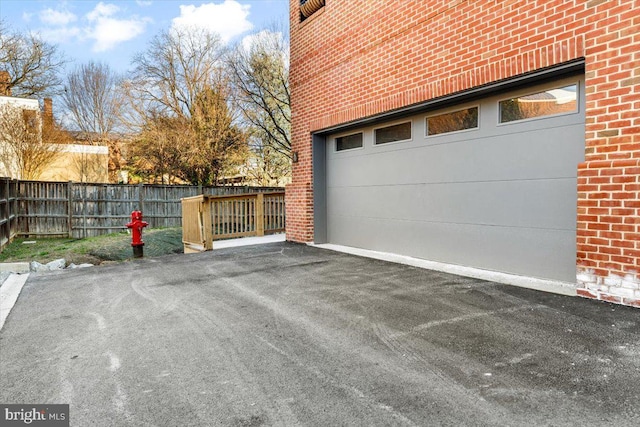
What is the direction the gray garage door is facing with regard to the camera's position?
facing the viewer and to the left of the viewer

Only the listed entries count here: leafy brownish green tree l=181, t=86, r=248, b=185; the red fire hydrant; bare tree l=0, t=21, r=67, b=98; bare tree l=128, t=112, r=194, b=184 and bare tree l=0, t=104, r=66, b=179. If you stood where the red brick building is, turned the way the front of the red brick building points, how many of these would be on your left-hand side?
0

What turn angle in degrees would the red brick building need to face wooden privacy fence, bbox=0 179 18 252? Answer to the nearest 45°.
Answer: approximately 45° to its right

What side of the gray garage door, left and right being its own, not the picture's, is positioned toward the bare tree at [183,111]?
right

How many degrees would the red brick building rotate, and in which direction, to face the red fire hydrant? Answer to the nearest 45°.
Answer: approximately 45° to its right

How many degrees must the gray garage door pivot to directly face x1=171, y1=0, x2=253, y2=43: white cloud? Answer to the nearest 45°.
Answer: approximately 90° to its right

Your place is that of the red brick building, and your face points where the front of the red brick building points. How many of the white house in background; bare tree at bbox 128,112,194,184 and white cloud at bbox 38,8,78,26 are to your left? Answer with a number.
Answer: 0

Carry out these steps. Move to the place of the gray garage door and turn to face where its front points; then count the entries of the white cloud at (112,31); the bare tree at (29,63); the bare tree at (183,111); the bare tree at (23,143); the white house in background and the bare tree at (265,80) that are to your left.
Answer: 0

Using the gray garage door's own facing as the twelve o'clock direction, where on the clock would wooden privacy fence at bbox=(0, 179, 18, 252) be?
The wooden privacy fence is roughly at 2 o'clock from the gray garage door.

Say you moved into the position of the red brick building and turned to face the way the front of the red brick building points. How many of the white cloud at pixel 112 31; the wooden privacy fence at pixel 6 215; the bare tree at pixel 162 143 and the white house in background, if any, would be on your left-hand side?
0

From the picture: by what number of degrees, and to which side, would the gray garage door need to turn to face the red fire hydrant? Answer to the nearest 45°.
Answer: approximately 45° to its right

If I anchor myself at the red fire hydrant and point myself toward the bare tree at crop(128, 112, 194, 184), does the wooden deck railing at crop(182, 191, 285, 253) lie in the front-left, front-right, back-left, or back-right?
front-right

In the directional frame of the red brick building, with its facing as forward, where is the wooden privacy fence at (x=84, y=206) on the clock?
The wooden privacy fence is roughly at 2 o'clock from the red brick building.

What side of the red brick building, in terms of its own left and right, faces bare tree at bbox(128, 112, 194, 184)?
right

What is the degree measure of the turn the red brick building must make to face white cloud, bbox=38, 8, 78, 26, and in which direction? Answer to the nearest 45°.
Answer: approximately 90° to its right

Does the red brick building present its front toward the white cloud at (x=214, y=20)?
no

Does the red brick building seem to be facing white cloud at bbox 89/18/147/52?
no

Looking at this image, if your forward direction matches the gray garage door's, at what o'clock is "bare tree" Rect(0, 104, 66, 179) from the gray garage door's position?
The bare tree is roughly at 2 o'clock from the gray garage door.
